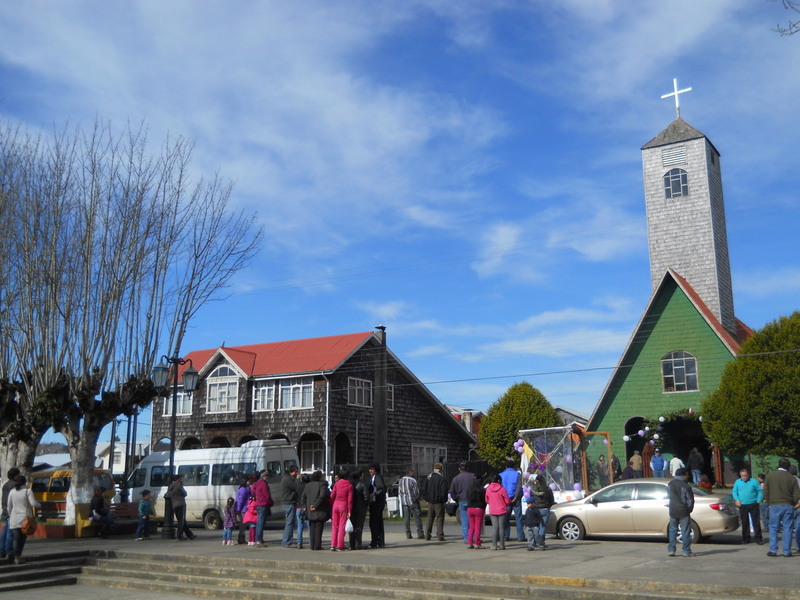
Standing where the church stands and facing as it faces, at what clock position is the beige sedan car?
The beige sedan car is roughly at 12 o'clock from the church.

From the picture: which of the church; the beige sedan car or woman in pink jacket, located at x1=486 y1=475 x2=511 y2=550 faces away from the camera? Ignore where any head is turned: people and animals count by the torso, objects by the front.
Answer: the woman in pink jacket

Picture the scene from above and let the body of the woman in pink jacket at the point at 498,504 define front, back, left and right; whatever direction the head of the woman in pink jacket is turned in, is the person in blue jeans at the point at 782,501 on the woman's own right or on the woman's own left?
on the woman's own right

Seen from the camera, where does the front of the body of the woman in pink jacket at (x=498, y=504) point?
away from the camera

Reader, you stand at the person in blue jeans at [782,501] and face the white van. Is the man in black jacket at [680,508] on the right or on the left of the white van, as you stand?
left

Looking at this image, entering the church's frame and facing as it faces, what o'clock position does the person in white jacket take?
The person in white jacket is roughly at 1 o'clock from the church.

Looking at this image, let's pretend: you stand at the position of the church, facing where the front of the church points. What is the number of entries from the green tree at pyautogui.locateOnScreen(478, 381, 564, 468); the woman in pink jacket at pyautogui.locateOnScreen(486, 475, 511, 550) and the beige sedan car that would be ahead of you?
2
